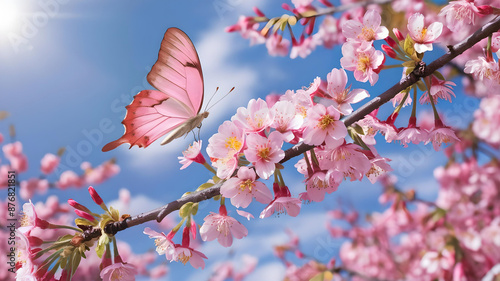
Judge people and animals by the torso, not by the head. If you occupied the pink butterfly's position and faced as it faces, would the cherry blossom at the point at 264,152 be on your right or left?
on your right

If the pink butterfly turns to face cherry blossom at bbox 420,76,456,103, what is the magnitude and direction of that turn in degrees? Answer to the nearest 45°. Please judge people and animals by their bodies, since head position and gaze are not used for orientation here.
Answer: approximately 45° to its right

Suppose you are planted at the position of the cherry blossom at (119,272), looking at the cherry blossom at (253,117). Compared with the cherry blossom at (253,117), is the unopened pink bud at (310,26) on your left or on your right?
left

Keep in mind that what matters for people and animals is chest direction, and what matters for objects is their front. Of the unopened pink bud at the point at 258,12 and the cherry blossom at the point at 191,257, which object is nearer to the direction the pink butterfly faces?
the unopened pink bud

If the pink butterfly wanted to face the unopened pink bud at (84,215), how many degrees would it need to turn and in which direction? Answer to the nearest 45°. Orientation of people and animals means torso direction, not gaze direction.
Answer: approximately 135° to its right

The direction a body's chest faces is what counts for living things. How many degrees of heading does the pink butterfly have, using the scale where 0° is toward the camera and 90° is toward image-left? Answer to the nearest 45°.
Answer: approximately 270°

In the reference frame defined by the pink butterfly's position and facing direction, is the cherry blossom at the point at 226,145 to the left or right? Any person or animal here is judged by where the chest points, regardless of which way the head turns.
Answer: on its right
